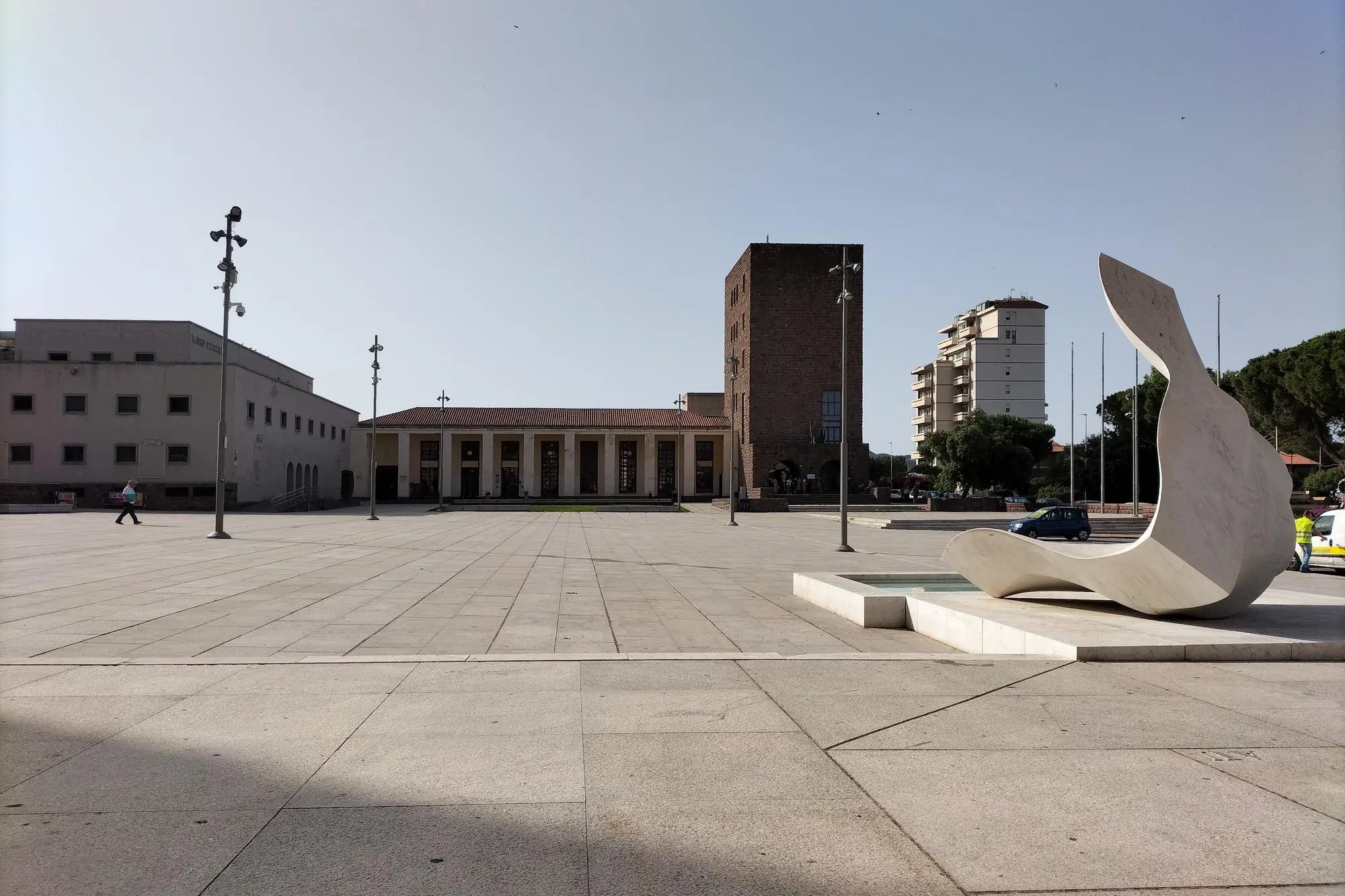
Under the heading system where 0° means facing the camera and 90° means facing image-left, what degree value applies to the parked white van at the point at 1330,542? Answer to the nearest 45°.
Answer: approximately 90°

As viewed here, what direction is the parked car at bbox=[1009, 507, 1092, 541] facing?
to the viewer's left

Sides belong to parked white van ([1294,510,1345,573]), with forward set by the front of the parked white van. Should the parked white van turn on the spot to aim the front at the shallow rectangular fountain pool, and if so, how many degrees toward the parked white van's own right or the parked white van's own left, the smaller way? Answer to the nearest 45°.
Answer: approximately 45° to the parked white van's own left

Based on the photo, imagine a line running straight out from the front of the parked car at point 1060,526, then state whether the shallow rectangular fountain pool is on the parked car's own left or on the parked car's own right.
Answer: on the parked car's own left
